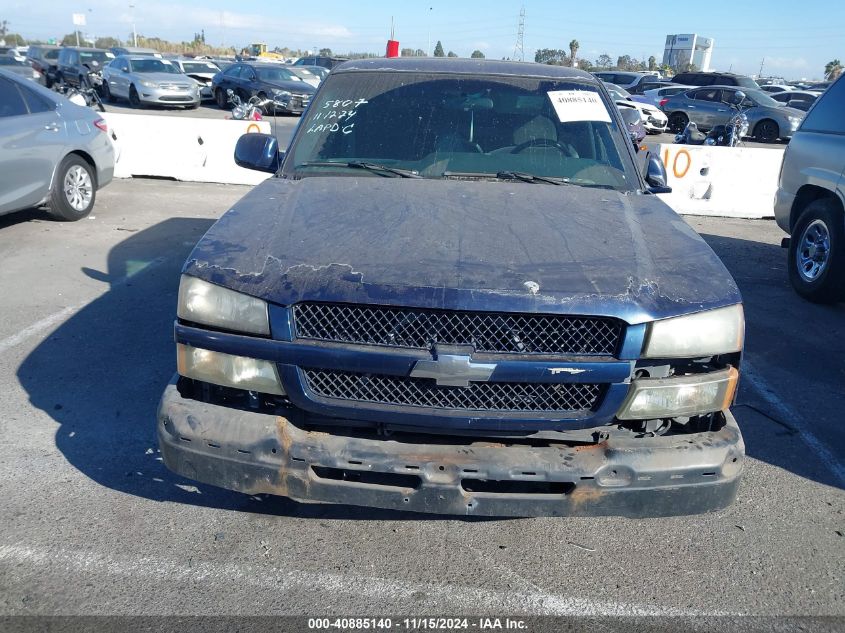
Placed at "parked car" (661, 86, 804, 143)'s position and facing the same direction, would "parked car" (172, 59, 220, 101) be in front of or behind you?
behind

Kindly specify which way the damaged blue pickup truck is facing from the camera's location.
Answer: facing the viewer

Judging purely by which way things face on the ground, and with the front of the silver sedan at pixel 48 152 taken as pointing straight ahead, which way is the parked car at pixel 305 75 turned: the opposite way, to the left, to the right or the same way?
to the left

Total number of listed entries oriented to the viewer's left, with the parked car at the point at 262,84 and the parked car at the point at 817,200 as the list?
0

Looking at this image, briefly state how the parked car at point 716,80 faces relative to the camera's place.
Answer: facing the viewer and to the right of the viewer

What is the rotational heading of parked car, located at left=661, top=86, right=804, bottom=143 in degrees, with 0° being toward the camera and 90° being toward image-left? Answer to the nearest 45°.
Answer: approximately 315°

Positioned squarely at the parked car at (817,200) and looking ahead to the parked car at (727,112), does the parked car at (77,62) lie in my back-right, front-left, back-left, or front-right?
front-left

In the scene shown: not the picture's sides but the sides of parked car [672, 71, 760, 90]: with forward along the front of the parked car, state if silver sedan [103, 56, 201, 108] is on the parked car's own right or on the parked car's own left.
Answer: on the parked car's own right

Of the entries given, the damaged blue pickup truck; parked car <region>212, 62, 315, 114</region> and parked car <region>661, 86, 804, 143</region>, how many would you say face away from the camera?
0

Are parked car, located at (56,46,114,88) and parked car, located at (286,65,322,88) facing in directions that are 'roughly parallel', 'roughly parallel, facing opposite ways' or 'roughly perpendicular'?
roughly parallel

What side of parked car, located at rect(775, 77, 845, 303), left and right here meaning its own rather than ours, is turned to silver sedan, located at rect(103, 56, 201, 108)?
back

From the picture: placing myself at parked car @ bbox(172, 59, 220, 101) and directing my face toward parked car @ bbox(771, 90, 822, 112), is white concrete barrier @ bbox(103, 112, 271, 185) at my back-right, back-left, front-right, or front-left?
front-right

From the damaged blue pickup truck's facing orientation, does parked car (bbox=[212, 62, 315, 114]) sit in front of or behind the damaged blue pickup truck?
behind
